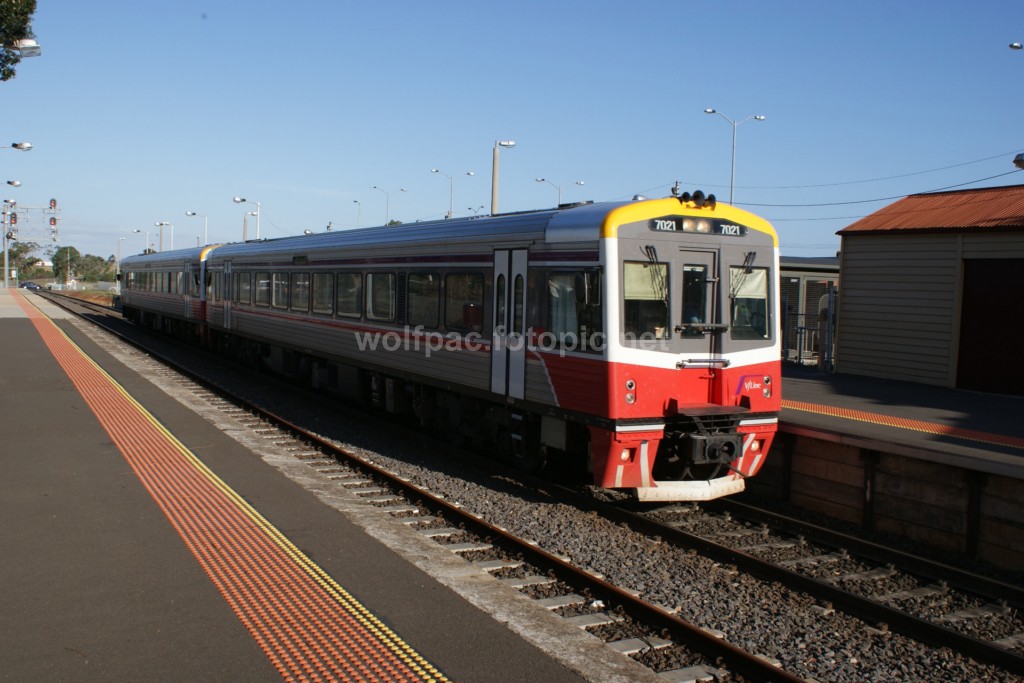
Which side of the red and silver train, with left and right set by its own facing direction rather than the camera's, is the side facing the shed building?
left

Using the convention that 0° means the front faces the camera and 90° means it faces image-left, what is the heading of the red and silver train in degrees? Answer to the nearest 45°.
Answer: approximately 315°
